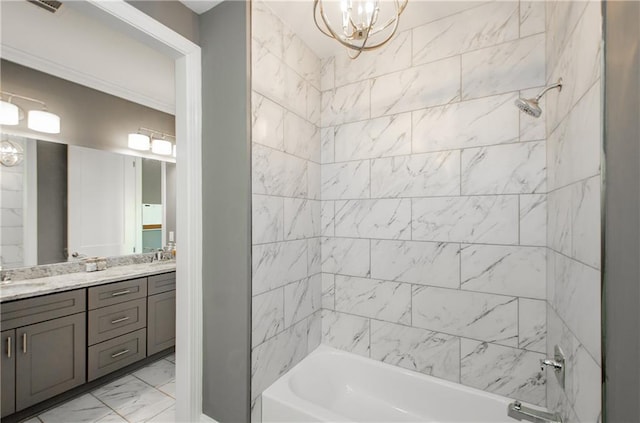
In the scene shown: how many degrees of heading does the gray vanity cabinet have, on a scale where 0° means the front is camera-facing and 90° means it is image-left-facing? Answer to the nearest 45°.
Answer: approximately 315°

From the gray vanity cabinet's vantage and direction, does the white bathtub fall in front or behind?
in front
